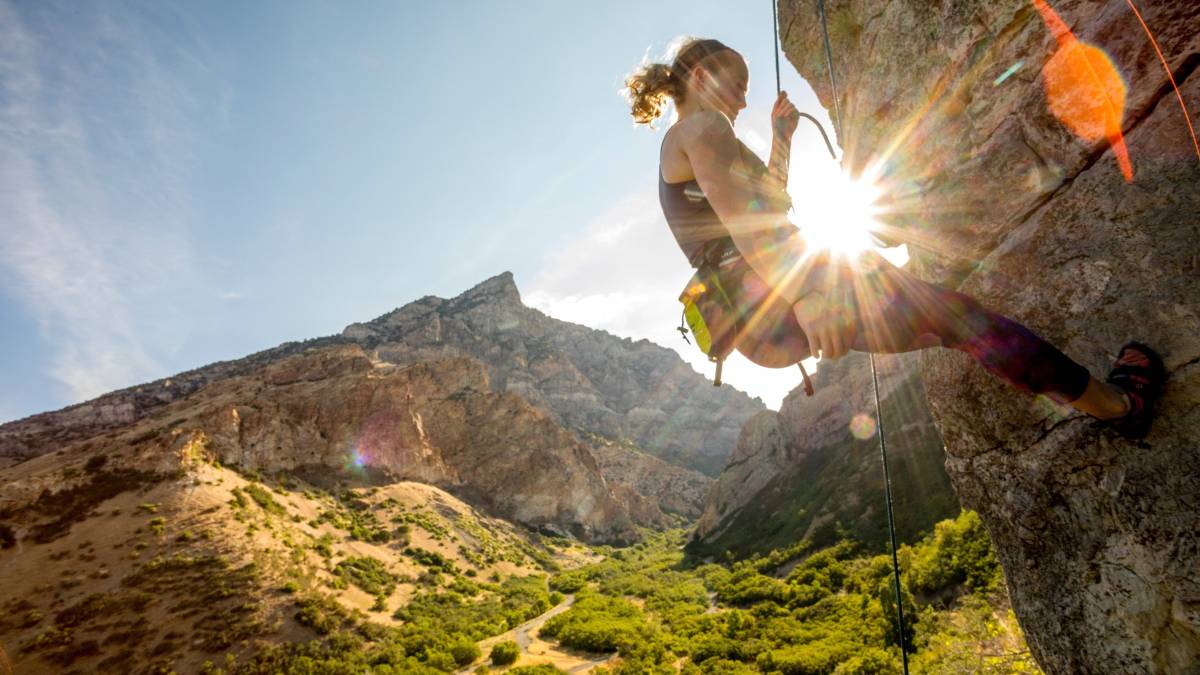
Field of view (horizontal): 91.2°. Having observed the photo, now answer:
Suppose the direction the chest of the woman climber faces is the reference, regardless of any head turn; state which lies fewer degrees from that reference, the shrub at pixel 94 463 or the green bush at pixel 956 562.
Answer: the green bush

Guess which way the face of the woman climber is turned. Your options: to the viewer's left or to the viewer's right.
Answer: to the viewer's right

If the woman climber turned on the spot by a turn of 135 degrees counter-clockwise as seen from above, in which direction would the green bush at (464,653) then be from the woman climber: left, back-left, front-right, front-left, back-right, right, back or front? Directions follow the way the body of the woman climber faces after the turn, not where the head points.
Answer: front

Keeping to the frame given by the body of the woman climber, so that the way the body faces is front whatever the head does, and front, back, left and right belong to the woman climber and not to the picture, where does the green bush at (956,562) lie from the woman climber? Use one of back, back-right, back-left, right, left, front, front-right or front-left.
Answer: left

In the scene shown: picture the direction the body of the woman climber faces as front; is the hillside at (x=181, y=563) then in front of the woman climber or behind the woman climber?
behind

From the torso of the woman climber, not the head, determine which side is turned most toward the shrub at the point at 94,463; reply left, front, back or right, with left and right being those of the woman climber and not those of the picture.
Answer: back

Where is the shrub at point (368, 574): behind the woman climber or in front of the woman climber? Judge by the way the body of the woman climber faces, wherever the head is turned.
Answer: behind

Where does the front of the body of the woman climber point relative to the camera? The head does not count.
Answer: to the viewer's right

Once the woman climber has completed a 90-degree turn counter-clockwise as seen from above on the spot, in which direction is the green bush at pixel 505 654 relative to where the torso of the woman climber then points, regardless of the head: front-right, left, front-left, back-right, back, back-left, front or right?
front-left
